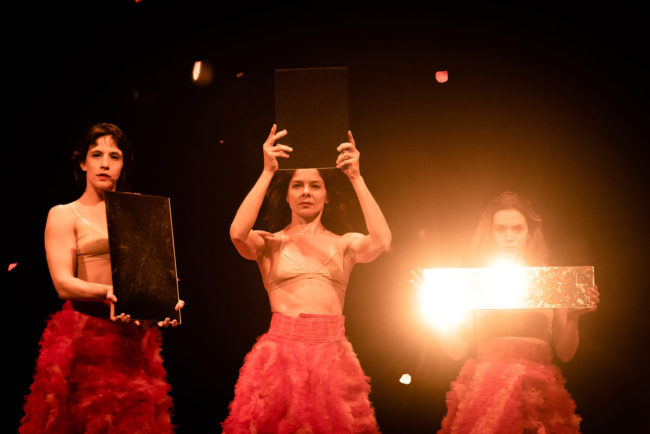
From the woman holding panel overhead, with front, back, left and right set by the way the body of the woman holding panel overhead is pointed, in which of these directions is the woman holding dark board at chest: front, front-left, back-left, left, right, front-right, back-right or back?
right

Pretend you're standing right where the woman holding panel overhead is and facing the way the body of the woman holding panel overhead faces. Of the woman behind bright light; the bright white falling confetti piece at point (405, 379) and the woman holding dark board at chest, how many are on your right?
1

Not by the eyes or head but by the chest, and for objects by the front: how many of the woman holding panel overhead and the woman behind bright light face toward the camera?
2

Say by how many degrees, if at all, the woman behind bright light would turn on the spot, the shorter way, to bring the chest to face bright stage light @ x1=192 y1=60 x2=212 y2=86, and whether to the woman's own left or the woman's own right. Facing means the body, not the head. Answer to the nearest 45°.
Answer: approximately 90° to the woman's own right

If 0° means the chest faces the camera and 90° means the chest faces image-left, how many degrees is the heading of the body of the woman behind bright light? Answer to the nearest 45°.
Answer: approximately 0°

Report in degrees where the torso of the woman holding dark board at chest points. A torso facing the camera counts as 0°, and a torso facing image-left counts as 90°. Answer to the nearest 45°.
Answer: approximately 315°

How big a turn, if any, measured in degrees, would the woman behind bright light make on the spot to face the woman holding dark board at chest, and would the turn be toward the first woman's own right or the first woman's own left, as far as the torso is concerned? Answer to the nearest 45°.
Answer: approximately 45° to the first woman's own right
